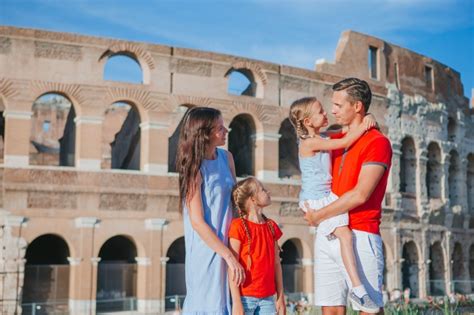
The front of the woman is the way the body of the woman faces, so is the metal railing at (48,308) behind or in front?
behind

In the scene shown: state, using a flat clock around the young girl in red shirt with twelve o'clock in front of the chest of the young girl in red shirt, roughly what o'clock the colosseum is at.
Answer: The colosseum is roughly at 7 o'clock from the young girl in red shirt.

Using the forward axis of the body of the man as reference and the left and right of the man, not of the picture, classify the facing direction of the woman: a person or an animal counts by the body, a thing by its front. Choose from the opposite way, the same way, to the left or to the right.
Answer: to the left

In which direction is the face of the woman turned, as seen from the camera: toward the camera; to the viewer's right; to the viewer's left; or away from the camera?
to the viewer's right
